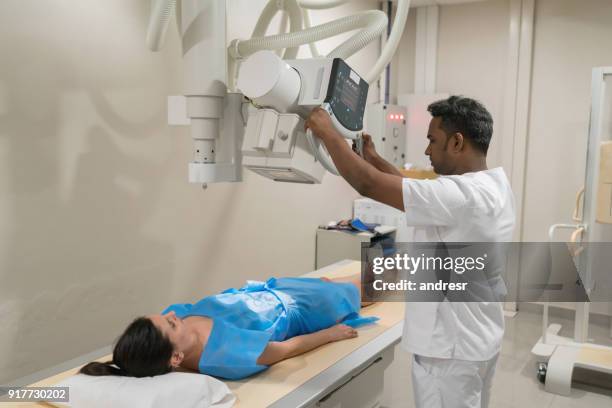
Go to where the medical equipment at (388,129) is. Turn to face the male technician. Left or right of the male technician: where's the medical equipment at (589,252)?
left

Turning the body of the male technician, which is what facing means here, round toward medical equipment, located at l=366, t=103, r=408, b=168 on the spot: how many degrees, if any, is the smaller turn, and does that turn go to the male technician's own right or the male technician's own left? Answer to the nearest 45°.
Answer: approximately 90° to the male technician's own right

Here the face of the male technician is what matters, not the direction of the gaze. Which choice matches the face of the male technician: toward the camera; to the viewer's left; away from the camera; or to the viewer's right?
to the viewer's left

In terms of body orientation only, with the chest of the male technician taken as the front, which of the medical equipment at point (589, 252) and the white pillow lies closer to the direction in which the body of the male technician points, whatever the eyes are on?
the white pillow

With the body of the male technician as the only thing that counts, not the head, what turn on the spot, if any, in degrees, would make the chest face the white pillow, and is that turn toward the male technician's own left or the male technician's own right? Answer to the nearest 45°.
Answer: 0° — they already face it

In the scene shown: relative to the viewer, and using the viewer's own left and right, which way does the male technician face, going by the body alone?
facing to the left of the viewer

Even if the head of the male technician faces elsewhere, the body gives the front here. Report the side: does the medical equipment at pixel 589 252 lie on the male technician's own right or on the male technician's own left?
on the male technician's own right

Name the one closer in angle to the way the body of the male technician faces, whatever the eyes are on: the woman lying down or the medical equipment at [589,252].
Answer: the woman lying down
